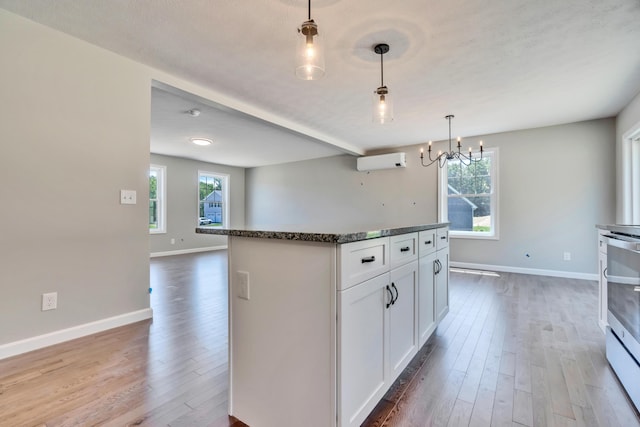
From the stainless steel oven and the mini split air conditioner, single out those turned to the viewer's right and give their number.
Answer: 0

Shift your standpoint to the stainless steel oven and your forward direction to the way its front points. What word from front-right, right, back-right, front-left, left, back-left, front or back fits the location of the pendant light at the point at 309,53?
front-left

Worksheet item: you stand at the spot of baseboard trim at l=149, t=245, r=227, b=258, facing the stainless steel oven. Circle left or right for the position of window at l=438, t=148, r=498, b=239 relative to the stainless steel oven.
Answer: left

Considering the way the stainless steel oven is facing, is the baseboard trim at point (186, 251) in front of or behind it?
in front

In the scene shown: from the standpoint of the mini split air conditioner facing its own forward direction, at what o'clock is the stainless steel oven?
The stainless steel oven is roughly at 10 o'clock from the mini split air conditioner.

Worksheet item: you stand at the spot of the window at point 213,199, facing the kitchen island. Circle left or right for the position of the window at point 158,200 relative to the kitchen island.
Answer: right

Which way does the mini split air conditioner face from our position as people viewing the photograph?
facing the viewer and to the left of the viewer

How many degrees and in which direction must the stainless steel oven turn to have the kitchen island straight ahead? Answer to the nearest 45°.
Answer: approximately 45° to its left

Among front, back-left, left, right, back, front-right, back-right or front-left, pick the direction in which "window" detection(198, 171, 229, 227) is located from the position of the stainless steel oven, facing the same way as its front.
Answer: front

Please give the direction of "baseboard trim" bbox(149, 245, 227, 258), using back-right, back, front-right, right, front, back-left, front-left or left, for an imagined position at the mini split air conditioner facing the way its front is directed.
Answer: front-right

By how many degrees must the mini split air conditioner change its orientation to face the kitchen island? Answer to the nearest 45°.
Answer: approximately 45° to its left

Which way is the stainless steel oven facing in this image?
to the viewer's left

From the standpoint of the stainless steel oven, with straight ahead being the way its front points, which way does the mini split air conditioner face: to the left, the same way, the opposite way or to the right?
to the left

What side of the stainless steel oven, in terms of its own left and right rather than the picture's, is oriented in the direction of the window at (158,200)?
front
